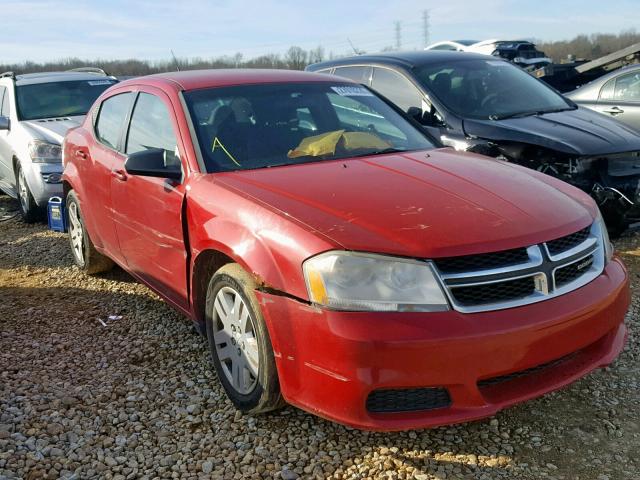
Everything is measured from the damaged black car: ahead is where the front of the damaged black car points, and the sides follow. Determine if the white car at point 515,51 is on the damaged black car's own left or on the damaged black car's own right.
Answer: on the damaged black car's own left

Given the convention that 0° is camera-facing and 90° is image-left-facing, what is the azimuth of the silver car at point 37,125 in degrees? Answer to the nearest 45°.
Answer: approximately 315°

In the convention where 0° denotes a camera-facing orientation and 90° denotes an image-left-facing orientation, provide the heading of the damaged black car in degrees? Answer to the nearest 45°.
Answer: approximately 315°

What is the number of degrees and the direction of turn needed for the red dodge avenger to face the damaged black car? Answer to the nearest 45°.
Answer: approximately 90° to its left

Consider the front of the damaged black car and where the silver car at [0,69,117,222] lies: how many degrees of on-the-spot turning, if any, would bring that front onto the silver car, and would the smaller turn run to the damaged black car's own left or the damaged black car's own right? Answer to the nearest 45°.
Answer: approximately 135° to the damaged black car's own right

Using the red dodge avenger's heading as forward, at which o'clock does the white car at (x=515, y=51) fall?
The white car is roughly at 8 o'clock from the red dodge avenger.

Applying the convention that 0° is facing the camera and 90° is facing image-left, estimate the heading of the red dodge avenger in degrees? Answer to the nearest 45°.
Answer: approximately 315°
